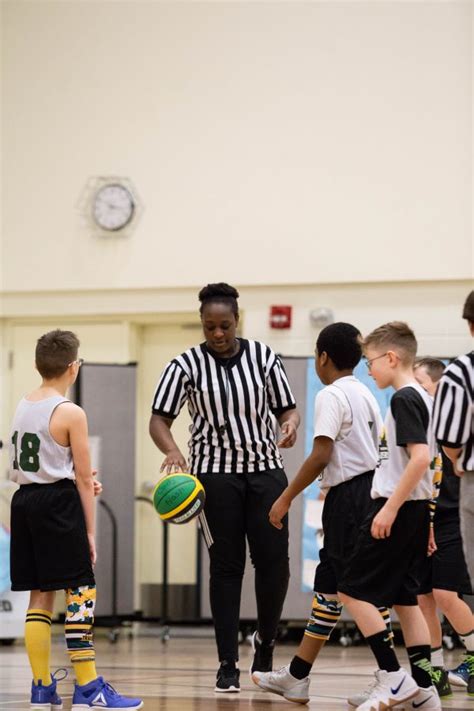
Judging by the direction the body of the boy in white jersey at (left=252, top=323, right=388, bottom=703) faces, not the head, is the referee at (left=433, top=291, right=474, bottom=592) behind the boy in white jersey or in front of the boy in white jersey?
behind

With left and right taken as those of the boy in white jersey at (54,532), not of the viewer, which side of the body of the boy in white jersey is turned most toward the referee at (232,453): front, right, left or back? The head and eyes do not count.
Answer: front

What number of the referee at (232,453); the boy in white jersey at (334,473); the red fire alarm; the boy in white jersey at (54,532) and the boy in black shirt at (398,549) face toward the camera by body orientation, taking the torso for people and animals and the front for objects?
2

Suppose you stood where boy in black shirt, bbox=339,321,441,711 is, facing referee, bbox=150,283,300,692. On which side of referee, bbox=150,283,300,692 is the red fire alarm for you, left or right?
right

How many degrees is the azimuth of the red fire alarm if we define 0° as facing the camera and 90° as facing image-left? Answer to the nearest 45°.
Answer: approximately 0°

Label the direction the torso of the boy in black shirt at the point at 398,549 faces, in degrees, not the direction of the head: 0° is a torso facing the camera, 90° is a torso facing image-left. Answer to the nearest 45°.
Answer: approximately 90°

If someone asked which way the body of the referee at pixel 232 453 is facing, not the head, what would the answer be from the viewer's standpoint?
toward the camera

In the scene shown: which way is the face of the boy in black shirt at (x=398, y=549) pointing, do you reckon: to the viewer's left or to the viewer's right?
to the viewer's left

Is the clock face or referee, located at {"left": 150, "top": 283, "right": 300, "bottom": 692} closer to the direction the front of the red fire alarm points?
the referee

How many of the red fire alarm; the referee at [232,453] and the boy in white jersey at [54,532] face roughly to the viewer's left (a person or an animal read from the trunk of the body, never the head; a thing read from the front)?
0

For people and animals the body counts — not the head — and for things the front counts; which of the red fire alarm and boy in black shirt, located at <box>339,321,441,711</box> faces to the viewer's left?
the boy in black shirt

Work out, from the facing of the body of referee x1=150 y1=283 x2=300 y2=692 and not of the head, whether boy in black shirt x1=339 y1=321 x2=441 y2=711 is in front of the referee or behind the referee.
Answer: in front

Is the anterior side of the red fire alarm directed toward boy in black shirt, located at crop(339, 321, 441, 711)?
yes

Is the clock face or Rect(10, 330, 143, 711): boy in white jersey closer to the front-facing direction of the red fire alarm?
the boy in white jersey
